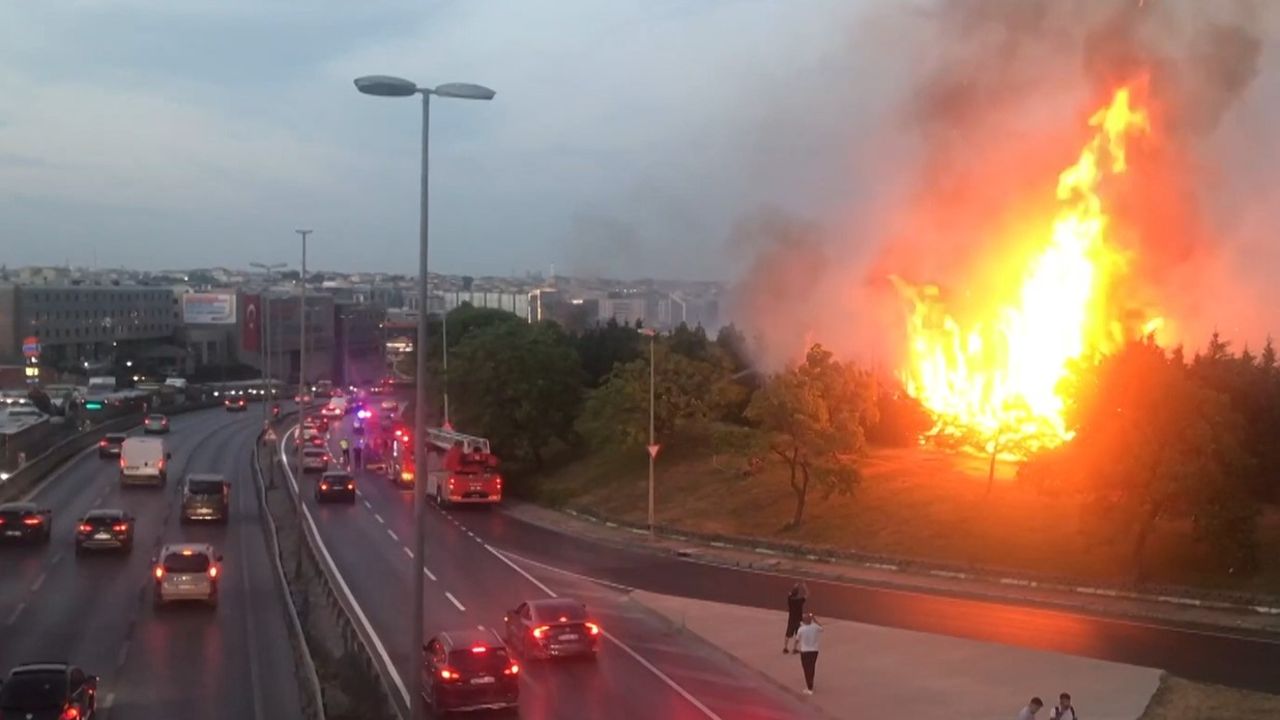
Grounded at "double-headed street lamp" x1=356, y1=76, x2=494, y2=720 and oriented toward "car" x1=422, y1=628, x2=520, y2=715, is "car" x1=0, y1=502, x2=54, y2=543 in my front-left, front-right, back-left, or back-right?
front-left

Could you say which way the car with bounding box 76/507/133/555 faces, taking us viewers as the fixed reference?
facing away from the viewer

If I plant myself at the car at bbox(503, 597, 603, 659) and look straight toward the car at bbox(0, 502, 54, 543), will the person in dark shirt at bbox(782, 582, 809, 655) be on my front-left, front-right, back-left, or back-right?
back-right

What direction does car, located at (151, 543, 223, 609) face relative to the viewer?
away from the camera

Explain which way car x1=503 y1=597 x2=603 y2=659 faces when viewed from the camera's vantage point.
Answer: facing away from the viewer and to the left of the viewer

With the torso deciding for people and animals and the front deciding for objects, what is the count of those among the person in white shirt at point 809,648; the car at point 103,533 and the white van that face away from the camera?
3

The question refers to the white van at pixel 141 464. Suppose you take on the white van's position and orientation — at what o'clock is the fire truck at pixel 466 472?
The fire truck is roughly at 4 o'clock from the white van.

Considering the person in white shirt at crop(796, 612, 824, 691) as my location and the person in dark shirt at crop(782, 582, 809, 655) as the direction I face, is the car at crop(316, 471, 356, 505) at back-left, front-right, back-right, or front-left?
front-left

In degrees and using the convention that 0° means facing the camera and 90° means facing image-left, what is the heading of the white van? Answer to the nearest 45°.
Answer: approximately 180°

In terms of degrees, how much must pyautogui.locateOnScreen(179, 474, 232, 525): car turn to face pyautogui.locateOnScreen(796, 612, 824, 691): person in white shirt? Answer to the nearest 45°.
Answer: approximately 180°

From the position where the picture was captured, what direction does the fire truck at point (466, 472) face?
facing away from the viewer and to the left of the viewer

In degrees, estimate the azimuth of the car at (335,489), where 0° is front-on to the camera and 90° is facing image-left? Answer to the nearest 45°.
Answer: approximately 180°

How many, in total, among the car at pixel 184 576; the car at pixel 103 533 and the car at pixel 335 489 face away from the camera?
3

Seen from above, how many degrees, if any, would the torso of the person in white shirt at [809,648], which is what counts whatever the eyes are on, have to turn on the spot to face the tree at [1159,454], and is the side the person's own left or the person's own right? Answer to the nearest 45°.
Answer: approximately 45° to the person's own right

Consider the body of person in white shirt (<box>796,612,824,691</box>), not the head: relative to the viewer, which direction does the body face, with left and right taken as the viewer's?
facing away from the viewer

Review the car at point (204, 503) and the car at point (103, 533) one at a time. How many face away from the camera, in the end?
2

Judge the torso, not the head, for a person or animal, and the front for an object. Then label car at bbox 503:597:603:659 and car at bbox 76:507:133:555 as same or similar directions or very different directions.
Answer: same or similar directions
